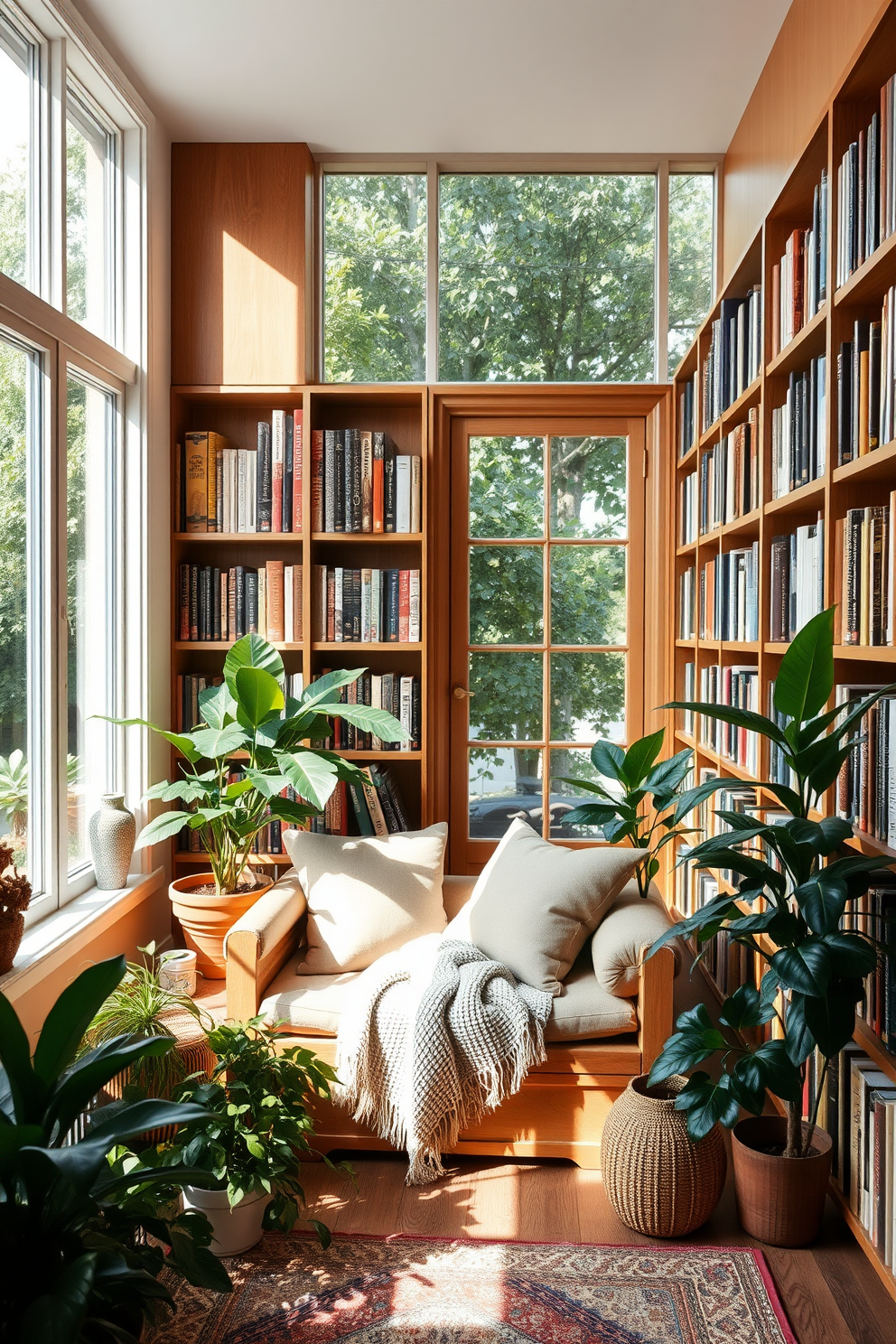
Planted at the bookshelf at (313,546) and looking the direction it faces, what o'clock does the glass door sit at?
The glass door is roughly at 9 o'clock from the bookshelf.

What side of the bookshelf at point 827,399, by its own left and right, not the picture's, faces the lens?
left

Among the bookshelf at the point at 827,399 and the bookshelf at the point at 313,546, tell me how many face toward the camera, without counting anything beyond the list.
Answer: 1

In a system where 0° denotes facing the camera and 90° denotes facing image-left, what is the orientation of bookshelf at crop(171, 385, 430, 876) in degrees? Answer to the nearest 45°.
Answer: approximately 0°

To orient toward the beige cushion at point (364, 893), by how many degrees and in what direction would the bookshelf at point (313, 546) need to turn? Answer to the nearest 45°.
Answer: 0° — it already faces it

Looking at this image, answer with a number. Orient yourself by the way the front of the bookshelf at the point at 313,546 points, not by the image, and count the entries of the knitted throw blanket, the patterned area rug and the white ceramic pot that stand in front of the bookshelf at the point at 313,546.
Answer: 3
